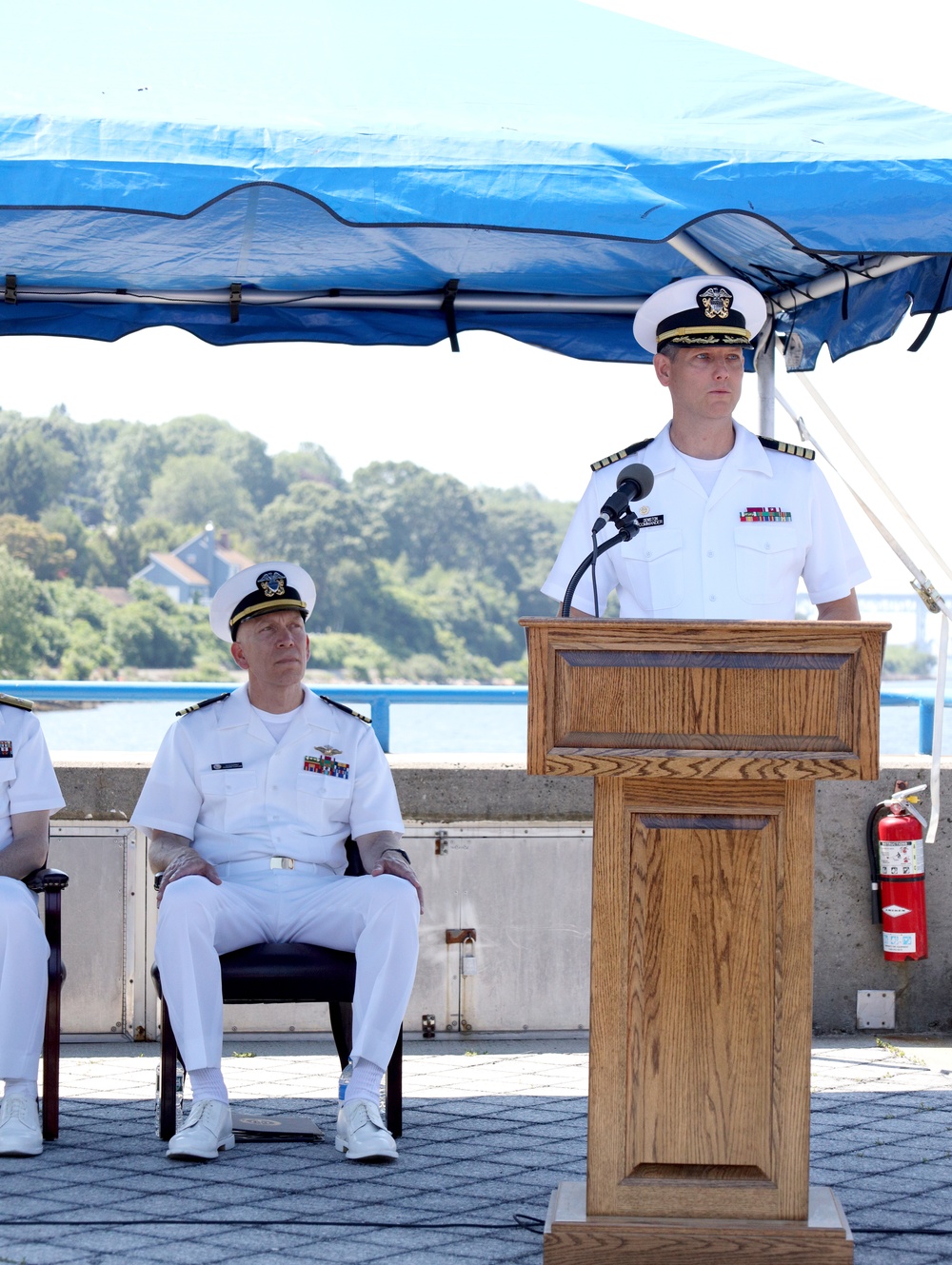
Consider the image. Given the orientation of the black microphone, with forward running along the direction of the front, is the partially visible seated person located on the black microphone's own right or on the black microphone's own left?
on the black microphone's own left

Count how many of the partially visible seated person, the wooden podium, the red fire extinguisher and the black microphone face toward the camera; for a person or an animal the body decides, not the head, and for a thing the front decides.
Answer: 3

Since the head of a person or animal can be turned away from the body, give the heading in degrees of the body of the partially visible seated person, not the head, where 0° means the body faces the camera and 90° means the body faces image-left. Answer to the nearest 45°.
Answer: approximately 0°

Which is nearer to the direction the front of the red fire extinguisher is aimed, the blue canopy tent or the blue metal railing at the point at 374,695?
the blue canopy tent

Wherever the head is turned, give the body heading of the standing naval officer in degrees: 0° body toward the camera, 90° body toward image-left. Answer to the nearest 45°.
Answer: approximately 0°

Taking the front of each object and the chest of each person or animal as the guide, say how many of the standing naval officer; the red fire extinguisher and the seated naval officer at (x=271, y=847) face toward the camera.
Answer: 3

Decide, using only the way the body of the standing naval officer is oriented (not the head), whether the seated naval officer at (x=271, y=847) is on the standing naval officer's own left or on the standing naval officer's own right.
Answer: on the standing naval officer's own right
